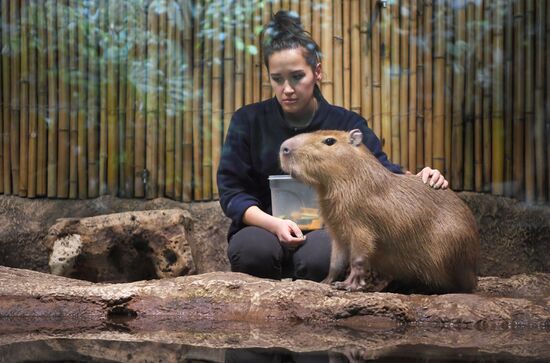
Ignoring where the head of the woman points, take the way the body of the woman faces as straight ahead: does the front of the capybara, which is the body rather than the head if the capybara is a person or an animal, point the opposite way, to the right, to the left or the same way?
to the right

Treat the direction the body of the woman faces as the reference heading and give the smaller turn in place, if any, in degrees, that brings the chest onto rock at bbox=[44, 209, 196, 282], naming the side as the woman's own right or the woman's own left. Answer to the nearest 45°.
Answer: approximately 135° to the woman's own right

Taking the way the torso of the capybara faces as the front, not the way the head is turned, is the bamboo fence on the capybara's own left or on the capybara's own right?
on the capybara's own right

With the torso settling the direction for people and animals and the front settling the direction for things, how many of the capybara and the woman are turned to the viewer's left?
1

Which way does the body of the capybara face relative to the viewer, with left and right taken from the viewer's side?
facing to the left of the viewer

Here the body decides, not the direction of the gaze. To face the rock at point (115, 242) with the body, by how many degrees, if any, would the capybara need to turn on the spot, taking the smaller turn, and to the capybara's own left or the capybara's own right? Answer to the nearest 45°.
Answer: approximately 45° to the capybara's own right

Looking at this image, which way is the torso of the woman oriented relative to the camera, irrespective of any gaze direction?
toward the camera
